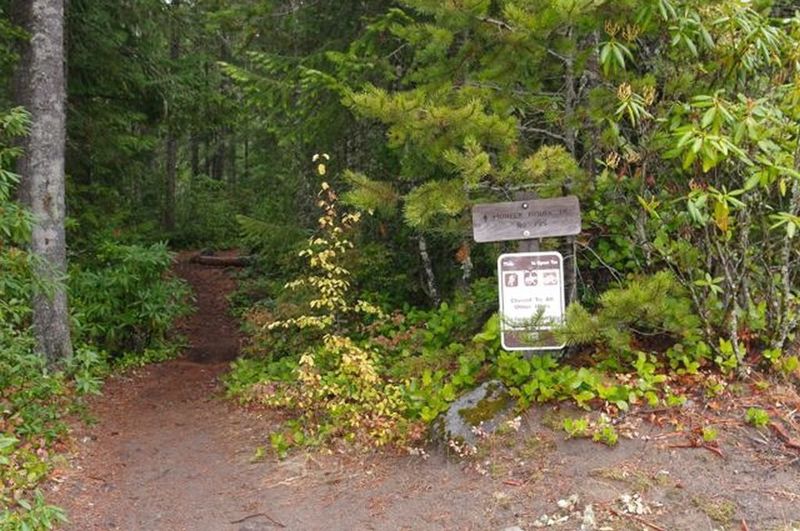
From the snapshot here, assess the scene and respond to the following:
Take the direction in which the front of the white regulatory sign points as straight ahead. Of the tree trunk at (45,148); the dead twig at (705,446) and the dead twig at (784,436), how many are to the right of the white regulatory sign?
1

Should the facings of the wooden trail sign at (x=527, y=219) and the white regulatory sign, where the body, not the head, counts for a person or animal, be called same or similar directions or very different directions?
same or similar directions

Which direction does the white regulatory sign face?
toward the camera

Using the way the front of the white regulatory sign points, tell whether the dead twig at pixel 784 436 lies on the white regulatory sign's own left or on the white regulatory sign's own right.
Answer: on the white regulatory sign's own left

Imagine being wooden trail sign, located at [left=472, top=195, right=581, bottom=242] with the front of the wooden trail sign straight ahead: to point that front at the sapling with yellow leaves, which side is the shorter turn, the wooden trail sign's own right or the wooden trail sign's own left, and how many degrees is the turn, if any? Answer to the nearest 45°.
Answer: approximately 90° to the wooden trail sign's own right

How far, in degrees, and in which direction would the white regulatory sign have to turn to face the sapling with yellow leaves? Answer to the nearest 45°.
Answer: approximately 90° to its right

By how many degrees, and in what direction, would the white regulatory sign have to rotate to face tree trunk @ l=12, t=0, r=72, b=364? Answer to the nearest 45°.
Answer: approximately 90° to its right

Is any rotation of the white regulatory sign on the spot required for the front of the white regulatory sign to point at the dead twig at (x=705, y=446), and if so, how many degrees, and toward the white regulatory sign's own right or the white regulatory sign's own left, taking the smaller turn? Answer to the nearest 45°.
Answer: approximately 45° to the white regulatory sign's own left

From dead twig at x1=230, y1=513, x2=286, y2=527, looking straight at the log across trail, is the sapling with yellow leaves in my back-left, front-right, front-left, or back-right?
front-right

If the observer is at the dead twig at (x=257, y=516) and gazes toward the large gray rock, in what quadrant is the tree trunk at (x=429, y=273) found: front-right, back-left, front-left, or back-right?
front-left

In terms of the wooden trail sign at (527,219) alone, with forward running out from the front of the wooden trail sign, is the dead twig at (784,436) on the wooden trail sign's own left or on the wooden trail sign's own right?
on the wooden trail sign's own left

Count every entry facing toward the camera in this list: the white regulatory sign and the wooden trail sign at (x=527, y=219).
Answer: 2

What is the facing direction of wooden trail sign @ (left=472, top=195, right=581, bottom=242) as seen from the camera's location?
facing the viewer

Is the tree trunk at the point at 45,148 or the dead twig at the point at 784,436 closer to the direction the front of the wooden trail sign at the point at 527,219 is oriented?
the dead twig
